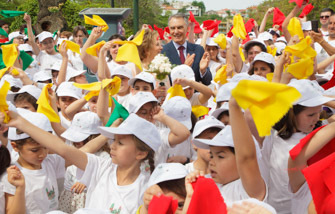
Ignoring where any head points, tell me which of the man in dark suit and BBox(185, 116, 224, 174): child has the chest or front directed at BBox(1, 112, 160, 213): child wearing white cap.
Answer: the man in dark suit

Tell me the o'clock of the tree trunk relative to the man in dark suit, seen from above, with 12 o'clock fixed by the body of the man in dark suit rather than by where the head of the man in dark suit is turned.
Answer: The tree trunk is roughly at 5 o'clock from the man in dark suit.

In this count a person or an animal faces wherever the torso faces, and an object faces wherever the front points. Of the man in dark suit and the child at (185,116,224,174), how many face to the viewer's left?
0

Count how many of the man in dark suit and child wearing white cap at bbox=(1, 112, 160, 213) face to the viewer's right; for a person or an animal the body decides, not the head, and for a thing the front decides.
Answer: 0

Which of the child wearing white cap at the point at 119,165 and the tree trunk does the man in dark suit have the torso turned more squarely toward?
the child wearing white cap

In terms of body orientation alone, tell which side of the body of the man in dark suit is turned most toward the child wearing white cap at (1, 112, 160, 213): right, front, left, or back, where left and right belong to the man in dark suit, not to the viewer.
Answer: front

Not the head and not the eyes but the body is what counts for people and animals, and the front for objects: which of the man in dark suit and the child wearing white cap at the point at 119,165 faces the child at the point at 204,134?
the man in dark suit
